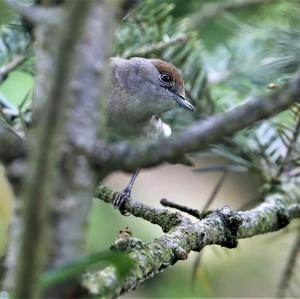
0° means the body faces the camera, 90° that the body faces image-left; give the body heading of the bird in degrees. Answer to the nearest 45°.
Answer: approximately 270°

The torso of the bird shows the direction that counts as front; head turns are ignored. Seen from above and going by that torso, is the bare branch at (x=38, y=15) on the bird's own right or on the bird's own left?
on the bird's own right
